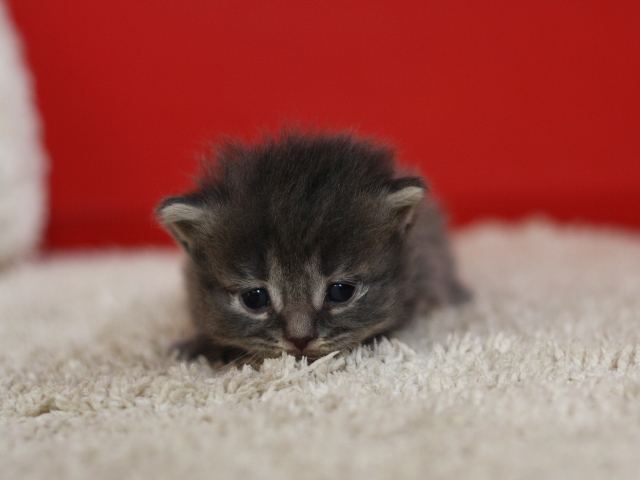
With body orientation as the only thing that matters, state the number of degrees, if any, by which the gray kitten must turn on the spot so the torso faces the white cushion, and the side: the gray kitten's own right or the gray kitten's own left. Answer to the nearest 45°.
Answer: approximately 135° to the gray kitten's own right

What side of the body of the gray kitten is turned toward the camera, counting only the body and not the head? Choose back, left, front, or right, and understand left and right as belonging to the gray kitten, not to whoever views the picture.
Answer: front
